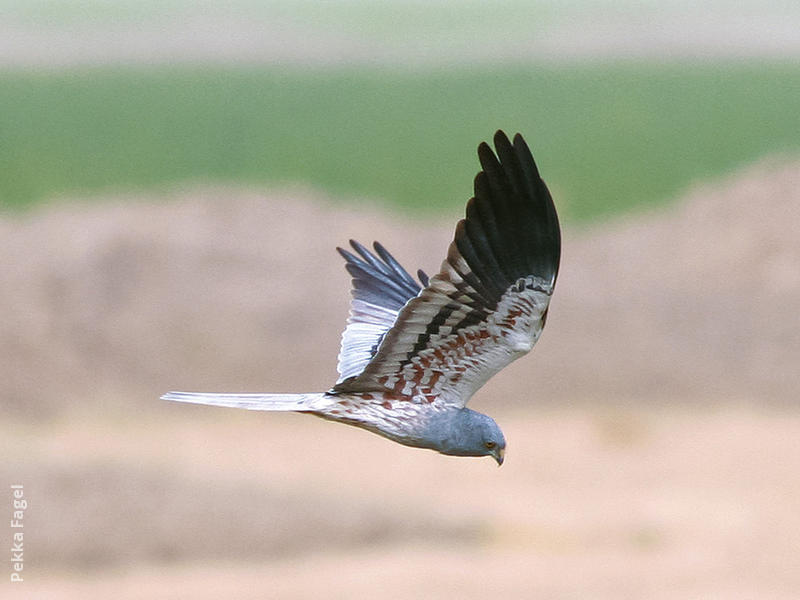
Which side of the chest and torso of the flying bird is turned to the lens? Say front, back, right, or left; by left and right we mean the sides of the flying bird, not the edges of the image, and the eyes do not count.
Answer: right
